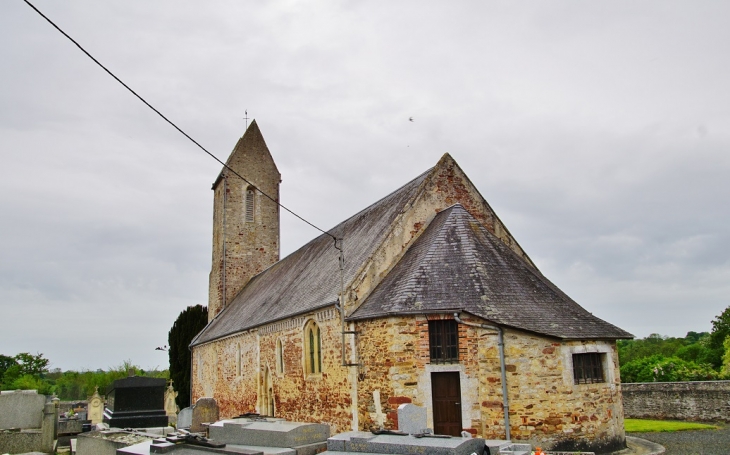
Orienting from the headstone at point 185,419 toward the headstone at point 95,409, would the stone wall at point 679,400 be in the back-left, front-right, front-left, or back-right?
back-right

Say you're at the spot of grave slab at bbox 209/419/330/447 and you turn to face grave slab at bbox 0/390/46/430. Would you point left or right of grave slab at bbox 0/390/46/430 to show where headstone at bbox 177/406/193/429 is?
right

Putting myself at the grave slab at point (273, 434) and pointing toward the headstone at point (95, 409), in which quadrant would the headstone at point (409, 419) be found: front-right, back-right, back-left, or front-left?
back-right
